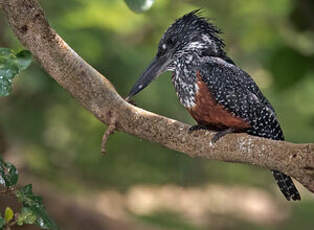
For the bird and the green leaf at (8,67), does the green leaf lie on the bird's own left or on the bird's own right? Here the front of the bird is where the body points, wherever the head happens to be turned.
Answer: on the bird's own left

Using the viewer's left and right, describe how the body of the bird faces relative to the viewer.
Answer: facing to the left of the viewer

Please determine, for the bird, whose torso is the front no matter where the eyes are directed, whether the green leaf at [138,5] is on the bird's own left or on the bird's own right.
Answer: on the bird's own right
